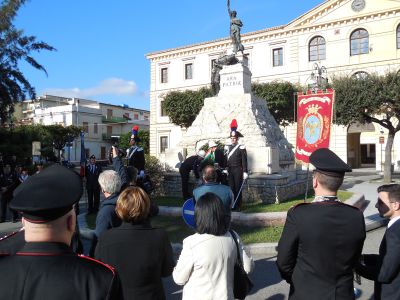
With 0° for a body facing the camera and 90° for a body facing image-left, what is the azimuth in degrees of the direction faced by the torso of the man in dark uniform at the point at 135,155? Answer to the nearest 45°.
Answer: approximately 45°

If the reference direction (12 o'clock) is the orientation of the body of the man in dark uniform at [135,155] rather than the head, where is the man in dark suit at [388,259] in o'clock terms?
the man in dark suit at [388,259] is roughly at 10 o'clock from the man in dark uniform at [135,155].

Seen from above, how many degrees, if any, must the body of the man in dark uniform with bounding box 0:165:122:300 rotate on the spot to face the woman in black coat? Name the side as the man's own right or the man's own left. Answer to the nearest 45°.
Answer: approximately 45° to the man's own right

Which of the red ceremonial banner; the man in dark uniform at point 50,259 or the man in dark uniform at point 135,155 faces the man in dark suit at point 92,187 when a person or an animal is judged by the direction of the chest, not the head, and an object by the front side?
the man in dark uniform at point 50,259

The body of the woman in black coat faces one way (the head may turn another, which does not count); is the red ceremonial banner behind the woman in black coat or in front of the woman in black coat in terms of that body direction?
in front

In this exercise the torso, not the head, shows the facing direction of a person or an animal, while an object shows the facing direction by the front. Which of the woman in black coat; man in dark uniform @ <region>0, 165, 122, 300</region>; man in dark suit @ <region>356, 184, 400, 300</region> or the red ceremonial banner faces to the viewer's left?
man in dark suit @ <region>356, 184, 400, 300</region>

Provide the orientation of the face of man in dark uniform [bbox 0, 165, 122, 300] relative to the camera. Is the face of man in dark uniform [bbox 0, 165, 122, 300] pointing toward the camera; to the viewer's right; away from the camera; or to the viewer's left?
away from the camera

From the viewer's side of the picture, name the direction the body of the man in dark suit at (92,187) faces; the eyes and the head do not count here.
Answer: toward the camera

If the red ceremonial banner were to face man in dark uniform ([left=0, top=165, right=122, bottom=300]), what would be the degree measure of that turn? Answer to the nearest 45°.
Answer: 0° — it already faces them

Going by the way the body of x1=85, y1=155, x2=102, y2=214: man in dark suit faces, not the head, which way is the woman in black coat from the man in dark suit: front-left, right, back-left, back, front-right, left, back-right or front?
front

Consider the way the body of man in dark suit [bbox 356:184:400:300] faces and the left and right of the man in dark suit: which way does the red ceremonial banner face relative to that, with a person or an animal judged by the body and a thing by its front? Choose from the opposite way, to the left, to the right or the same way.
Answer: to the left

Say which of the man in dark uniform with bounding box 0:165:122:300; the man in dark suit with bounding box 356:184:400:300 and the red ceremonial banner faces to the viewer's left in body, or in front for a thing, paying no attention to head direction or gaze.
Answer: the man in dark suit with bounding box 356:184:400:300

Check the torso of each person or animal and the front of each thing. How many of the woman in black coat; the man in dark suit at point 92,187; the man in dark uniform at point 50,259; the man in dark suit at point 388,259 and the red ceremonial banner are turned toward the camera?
2

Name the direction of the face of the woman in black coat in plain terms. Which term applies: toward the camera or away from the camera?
away from the camera

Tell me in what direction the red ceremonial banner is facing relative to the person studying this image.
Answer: facing the viewer

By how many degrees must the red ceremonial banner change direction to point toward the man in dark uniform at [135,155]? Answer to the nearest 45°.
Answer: approximately 90° to its right

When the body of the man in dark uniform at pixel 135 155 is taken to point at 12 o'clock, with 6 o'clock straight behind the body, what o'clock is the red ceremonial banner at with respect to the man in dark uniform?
The red ceremonial banner is roughly at 8 o'clock from the man in dark uniform.
